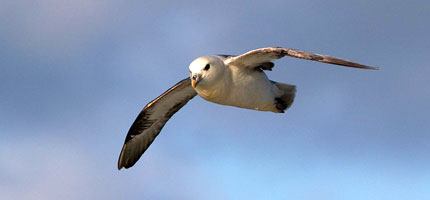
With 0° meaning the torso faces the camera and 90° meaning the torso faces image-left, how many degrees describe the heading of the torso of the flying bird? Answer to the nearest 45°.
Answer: approximately 45°
